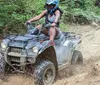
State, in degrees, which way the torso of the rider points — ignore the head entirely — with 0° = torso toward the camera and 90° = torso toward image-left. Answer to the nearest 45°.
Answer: approximately 45°

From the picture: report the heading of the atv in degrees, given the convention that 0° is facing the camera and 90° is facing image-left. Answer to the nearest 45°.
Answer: approximately 45°
